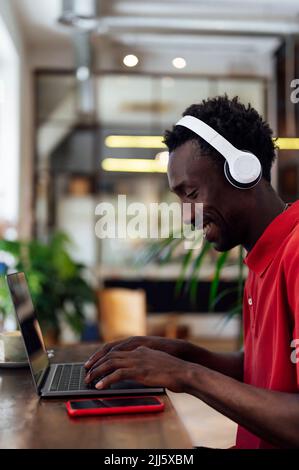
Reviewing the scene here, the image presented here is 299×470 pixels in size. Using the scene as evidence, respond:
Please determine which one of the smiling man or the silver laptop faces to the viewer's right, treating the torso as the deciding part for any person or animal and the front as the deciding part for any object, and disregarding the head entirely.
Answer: the silver laptop

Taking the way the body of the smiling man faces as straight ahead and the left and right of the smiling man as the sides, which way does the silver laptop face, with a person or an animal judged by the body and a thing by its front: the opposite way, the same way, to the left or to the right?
the opposite way

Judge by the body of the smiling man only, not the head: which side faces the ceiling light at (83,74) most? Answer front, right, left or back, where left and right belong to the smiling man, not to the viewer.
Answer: right

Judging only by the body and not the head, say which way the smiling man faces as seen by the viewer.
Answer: to the viewer's left

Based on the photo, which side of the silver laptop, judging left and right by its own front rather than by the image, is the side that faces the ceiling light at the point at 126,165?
left

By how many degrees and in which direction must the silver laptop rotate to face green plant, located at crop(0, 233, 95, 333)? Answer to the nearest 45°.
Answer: approximately 90° to its left

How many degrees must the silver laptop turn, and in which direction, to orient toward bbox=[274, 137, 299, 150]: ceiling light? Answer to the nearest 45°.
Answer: approximately 45° to its left

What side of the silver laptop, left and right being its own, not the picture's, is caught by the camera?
right

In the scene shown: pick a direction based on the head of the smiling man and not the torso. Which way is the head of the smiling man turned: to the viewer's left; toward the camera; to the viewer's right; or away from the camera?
to the viewer's left

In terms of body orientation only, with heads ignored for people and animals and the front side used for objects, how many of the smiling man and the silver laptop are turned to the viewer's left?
1
